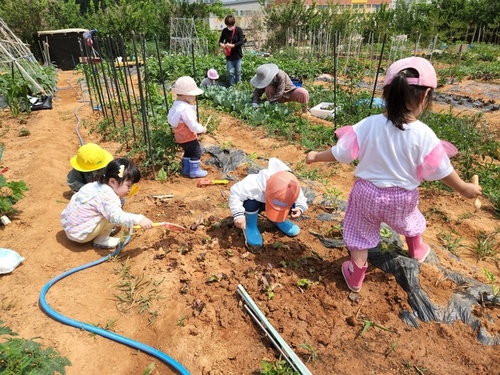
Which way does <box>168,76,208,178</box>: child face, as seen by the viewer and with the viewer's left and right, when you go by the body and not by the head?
facing to the right of the viewer

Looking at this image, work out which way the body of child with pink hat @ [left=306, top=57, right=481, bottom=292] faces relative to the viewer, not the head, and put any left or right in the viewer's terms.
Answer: facing away from the viewer

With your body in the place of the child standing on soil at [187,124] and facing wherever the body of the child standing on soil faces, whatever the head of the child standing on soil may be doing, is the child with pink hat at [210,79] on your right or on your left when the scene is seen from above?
on your left

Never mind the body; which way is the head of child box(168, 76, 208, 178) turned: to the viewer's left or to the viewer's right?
to the viewer's right

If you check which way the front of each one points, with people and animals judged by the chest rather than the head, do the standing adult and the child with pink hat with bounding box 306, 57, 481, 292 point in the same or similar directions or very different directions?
very different directions

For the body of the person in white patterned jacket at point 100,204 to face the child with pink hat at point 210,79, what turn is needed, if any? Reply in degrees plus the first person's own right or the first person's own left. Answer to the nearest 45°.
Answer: approximately 45° to the first person's own left

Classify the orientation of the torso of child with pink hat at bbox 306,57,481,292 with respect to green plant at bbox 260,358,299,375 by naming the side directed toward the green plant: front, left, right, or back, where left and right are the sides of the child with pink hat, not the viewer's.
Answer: back

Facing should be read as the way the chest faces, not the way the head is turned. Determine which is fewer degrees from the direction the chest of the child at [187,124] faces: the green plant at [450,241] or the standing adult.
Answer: the green plant

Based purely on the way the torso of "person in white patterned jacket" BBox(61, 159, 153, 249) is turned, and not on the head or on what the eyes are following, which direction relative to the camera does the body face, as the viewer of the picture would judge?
to the viewer's right

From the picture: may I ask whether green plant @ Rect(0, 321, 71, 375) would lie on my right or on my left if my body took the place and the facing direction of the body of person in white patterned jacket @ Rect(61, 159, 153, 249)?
on my right

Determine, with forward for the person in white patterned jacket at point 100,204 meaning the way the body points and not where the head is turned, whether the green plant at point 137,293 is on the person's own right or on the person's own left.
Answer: on the person's own right

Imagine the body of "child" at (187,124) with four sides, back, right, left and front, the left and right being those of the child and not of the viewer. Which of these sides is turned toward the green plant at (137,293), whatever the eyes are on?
right
